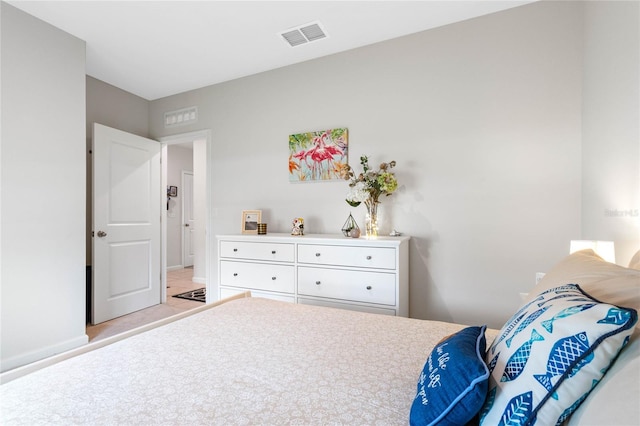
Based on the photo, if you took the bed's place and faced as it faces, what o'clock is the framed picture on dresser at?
The framed picture on dresser is roughly at 1 o'clock from the bed.

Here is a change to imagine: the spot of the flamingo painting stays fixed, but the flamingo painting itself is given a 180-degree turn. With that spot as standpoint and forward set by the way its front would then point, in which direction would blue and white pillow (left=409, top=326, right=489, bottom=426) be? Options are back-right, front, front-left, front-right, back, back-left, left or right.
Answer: back-right

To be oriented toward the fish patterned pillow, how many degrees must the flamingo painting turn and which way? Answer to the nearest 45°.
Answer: approximately 45° to its left

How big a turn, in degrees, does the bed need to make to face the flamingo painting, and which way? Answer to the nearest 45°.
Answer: approximately 45° to its right

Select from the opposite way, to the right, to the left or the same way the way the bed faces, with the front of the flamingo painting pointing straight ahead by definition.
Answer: to the right

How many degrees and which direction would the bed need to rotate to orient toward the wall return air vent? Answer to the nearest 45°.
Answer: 0° — it already faces it

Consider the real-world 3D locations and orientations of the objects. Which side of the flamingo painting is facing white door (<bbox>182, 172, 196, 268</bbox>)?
right

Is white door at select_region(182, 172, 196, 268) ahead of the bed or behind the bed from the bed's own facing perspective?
ahead

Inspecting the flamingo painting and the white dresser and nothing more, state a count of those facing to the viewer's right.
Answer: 0

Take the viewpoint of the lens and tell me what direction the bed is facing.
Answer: facing away from the viewer and to the left of the viewer

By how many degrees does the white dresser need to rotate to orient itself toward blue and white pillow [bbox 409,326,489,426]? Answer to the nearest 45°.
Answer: approximately 45° to its left

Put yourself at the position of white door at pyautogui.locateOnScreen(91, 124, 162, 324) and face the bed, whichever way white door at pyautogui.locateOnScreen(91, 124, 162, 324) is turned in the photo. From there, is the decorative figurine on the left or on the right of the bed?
left

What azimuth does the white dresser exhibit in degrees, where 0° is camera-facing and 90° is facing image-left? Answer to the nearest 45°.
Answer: approximately 45°

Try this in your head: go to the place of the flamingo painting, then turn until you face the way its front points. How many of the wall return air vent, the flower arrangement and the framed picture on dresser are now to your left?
1
